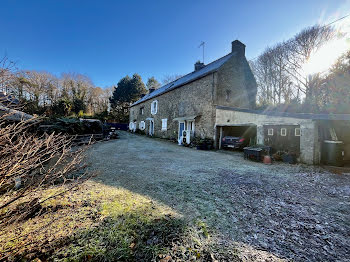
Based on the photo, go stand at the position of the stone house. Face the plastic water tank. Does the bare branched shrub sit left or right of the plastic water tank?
right

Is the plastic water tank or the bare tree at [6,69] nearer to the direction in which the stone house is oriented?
the bare tree

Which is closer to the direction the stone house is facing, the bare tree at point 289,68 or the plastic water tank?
the plastic water tank

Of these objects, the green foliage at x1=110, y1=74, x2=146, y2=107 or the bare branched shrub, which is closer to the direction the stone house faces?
the bare branched shrub

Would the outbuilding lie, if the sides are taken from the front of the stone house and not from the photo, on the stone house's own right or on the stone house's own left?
on the stone house's own left

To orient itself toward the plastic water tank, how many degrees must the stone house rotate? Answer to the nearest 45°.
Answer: approximately 90° to its left

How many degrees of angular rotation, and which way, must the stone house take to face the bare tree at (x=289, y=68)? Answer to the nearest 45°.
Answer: approximately 180°

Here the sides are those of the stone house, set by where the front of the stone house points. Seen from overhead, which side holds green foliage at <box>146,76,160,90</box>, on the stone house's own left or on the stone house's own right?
on the stone house's own right

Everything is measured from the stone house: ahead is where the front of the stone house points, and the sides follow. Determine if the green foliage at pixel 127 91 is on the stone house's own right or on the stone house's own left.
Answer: on the stone house's own right

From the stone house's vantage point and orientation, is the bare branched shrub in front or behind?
in front

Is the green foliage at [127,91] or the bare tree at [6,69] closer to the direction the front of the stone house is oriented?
the bare tree

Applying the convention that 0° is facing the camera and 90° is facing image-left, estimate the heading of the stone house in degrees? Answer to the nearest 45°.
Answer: approximately 45°
